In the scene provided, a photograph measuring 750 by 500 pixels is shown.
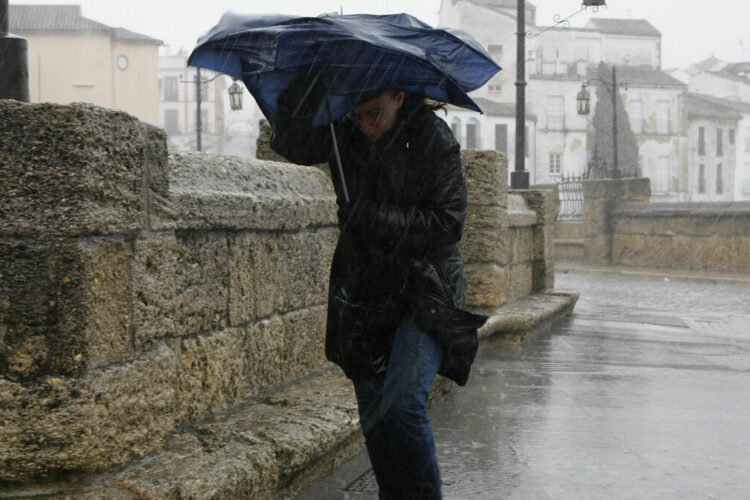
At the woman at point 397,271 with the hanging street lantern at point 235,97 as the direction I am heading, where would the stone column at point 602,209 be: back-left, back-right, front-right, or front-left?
front-right

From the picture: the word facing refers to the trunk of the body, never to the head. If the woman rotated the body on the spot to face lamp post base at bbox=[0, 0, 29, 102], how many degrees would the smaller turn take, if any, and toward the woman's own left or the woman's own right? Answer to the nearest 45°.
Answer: approximately 90° to the woman's own right

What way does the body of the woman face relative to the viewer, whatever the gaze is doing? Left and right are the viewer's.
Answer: facing the viewer and to the left of the viewer

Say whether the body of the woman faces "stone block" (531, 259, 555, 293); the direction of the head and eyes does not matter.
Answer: no

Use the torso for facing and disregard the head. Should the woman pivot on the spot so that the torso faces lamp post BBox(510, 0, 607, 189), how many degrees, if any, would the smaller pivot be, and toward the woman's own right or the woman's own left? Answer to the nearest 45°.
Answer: approximately 135° to the woman's own right

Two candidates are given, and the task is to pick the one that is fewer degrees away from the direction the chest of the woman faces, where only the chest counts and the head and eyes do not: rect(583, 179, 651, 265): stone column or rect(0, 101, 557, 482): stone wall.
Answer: the stone wall

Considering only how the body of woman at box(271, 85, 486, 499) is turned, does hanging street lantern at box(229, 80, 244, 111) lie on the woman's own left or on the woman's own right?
on the woman's own right

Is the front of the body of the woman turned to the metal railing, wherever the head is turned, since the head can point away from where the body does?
no
